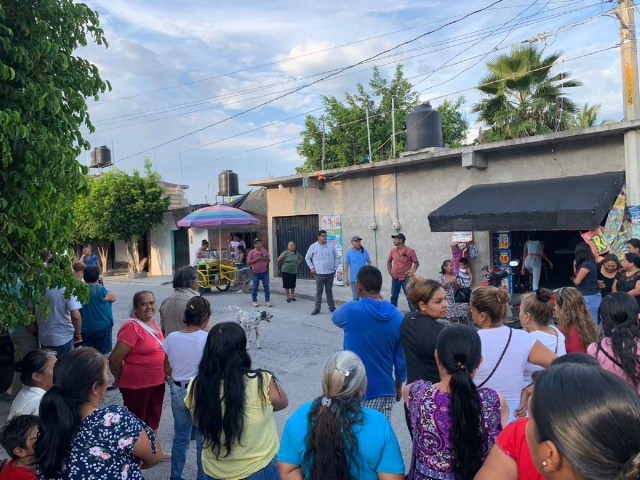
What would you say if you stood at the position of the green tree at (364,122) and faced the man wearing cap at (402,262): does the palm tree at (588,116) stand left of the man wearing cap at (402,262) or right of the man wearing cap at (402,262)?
left

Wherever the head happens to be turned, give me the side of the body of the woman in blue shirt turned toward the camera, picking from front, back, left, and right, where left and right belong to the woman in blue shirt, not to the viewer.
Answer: back

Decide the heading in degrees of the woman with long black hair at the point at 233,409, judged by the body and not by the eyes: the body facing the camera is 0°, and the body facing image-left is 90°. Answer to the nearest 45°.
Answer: approximately 180°

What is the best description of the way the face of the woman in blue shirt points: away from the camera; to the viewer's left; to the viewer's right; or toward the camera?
away from the camera

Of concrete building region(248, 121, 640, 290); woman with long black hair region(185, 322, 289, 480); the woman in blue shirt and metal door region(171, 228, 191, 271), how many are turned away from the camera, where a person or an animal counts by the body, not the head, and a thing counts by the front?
2

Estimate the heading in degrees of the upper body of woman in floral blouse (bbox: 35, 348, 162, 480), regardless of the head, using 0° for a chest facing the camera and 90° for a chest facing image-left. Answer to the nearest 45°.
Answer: approximately 225°

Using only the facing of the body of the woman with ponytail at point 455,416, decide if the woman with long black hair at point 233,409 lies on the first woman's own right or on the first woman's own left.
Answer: on the first woman's own left

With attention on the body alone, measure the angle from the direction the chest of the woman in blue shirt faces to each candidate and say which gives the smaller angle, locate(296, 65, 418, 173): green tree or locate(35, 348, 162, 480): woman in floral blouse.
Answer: the green tree

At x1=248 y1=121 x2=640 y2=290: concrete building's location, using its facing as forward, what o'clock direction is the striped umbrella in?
The striped umbrella is roughly at 2 o'clock from the concrete building.

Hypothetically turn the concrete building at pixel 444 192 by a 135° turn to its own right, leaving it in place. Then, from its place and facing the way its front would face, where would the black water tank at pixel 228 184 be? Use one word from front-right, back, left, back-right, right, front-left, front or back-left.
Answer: front-left

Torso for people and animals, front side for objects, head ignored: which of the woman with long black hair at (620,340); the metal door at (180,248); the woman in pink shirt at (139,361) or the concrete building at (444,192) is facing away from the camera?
the woman with long black hair

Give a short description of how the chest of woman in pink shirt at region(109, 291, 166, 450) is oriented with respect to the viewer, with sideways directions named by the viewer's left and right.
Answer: facing the viewer and to the right of the viewer

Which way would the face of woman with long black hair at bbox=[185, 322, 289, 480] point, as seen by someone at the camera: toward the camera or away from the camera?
away from the camera

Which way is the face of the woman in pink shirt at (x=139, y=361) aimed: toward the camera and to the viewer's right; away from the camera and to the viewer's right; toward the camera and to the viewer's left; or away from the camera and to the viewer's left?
toward the camera and to the viewer's right

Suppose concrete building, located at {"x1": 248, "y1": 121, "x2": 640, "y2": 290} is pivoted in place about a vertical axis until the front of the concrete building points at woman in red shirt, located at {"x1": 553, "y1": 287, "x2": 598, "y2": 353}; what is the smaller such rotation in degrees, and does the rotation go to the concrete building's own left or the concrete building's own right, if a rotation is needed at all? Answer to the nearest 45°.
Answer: approximately 45° to the concrete building's own left

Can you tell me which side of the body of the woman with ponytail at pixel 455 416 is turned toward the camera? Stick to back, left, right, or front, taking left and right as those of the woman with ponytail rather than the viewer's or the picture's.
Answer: back

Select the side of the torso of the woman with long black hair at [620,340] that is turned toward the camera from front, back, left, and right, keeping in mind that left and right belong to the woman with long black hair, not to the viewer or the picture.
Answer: back

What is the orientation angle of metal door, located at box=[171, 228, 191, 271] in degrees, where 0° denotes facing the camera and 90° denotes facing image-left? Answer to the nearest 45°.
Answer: approximately 315°

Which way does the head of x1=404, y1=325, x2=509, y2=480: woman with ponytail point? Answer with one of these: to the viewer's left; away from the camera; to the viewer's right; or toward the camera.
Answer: away from the camera
